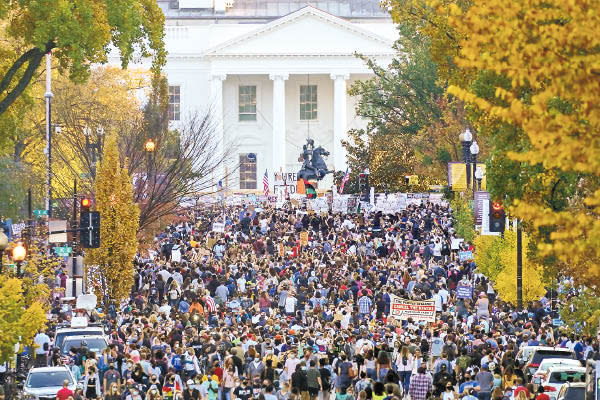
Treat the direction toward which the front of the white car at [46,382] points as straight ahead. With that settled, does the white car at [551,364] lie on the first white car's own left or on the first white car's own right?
on the first white car's own left

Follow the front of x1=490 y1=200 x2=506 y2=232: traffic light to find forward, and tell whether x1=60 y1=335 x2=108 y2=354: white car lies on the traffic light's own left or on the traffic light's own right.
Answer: on the traffic light's own right

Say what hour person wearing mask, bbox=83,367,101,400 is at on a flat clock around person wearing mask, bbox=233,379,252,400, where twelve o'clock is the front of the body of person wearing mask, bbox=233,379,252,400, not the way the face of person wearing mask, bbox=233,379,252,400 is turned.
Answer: person wearing mask, bbox=83,367,101,400 is roughly at 3 o'clock from person wearing mask, bbox=233,379,252,400.

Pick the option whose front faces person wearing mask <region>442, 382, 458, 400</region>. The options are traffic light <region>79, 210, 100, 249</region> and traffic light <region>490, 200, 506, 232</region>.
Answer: traffic light <region>490, 200, 506, 232</region>

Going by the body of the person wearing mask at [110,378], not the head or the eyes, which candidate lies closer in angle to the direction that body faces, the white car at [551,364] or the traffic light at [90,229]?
the white car

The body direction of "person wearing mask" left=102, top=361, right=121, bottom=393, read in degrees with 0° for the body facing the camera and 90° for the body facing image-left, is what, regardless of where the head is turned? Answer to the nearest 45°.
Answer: approximately 0°

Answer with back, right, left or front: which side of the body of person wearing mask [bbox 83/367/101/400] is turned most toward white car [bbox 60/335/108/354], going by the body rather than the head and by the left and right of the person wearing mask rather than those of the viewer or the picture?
back
